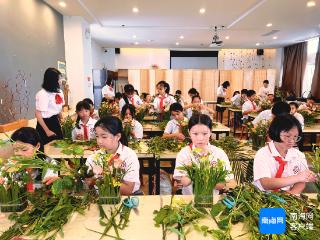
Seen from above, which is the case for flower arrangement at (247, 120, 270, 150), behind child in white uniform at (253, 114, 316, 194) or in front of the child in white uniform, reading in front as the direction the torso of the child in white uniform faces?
behind

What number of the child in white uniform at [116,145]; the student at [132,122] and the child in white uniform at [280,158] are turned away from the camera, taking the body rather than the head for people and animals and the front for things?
0

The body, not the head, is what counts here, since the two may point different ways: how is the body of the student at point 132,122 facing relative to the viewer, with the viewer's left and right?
facing the viewer and to the left of the viewer

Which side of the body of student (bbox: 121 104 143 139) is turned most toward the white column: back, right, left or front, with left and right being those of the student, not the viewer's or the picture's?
right

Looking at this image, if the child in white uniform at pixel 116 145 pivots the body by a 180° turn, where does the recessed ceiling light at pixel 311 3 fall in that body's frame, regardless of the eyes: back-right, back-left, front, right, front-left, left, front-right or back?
front

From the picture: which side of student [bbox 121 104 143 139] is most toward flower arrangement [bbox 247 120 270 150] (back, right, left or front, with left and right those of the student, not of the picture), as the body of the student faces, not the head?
left

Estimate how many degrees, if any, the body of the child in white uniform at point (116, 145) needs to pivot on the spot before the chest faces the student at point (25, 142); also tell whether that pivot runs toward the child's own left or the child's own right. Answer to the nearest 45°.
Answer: approximately 45° to the child's own right

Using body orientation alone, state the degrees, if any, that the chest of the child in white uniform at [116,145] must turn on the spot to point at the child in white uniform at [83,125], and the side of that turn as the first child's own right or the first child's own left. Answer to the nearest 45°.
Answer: approximately 135° to the first child's own right

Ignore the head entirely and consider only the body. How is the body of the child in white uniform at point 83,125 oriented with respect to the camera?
toward the camera

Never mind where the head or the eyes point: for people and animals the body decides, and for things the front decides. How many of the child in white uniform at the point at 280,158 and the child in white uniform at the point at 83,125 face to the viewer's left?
0

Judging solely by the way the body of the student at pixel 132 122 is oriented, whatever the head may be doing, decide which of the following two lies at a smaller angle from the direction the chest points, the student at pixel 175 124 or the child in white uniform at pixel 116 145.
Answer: the child in white uniform

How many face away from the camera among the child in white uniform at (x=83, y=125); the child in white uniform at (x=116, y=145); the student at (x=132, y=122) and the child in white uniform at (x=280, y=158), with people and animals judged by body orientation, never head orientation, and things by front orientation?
0
